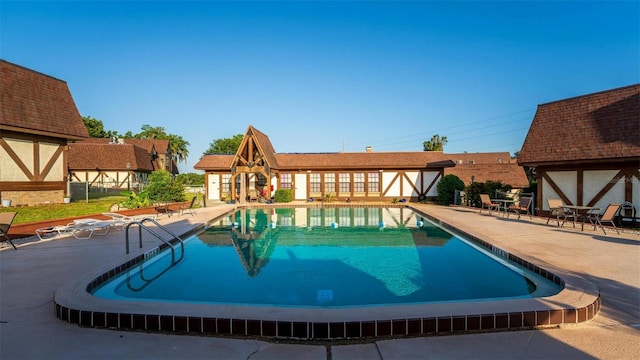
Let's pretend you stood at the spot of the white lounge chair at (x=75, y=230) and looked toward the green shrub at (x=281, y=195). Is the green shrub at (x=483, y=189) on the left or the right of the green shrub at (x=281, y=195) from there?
right

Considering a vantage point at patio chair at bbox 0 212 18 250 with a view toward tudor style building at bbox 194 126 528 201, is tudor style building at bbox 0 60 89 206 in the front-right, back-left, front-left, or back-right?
front-left

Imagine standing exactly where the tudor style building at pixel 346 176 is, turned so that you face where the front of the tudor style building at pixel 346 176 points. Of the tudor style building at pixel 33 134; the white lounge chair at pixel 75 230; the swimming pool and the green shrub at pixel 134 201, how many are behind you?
0

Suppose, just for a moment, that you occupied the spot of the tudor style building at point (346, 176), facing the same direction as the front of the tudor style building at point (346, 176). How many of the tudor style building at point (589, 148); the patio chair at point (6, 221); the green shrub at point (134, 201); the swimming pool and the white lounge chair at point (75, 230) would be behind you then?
0

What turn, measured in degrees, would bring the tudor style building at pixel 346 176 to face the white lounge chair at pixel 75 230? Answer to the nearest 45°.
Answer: approximately 45° to its right

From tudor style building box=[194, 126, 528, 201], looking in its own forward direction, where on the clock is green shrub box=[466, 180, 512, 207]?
The green shrub is roughly at 10 o'clock from the tudor style building.

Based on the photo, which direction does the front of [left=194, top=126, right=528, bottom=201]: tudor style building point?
toward the camera

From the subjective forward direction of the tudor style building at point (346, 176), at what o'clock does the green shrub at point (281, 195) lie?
The green shrub is roughly at 2 o'clock from the tudor style building.

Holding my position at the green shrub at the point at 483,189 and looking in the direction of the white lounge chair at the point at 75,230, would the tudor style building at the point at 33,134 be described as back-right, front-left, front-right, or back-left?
front-right

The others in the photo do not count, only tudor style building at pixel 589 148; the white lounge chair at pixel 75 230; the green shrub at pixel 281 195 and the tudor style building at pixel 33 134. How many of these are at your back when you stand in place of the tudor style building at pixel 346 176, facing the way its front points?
0

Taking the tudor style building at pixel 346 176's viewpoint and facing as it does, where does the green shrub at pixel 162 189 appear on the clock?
The green shrub is roughly at 2 o'clock from the tudor style building.

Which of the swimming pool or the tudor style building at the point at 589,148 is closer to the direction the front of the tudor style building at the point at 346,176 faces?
the swimming pool

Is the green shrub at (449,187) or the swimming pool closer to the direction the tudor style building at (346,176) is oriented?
the swimming pool

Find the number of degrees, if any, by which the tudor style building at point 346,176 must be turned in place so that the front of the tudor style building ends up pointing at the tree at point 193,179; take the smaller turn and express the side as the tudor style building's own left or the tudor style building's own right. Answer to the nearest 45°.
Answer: approximately 135° to the tudor style building's own right

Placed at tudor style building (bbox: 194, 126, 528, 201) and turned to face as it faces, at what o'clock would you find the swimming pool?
The swimming pool is roughly at 12 o'clock from the tudor style building.
